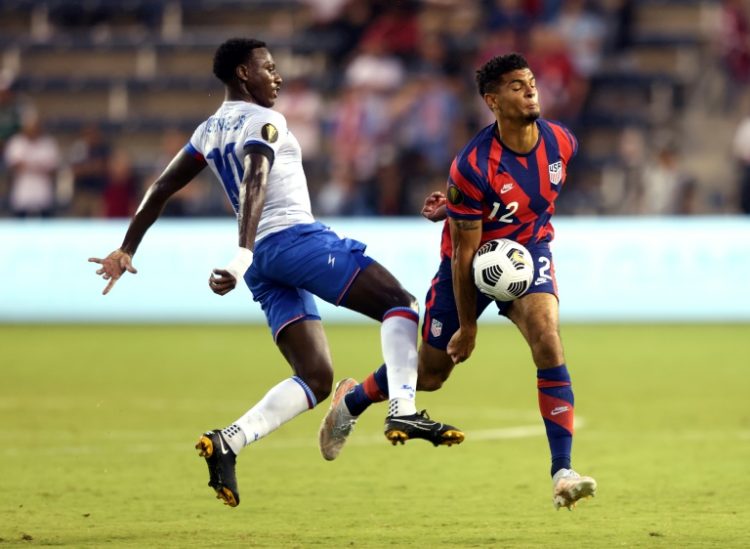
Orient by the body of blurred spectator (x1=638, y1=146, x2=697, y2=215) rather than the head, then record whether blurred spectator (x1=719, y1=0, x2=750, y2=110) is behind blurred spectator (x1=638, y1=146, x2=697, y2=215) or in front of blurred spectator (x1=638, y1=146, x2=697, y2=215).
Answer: behind

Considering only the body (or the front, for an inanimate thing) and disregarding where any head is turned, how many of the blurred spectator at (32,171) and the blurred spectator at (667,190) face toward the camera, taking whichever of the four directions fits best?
2

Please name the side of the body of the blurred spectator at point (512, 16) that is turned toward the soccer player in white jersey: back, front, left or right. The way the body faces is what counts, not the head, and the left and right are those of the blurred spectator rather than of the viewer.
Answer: front

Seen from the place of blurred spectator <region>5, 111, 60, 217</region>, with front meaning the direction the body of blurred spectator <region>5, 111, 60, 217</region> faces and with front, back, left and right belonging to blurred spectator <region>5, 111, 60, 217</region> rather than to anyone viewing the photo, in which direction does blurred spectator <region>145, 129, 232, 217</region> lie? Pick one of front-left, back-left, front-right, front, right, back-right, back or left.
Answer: left

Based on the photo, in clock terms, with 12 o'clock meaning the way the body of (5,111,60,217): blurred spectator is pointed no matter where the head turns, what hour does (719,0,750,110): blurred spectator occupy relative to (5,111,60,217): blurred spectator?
(719,0,750,110): blurred spectator is roughly at 9 o'clock from (5,111,60,217): blurred spectator.

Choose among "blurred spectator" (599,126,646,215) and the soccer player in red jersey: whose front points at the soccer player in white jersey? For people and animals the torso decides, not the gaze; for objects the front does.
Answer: the blurred spectator

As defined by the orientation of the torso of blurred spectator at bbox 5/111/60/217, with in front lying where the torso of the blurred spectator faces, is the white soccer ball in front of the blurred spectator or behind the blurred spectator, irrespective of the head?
in front

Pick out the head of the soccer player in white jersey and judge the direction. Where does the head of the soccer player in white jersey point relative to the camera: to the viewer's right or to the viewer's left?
to the viewer's right

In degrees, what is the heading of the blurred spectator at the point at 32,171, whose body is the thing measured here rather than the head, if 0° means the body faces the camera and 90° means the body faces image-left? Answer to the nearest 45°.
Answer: approximately 0°

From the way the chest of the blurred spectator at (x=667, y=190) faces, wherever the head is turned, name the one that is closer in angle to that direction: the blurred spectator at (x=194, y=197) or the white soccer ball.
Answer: the white soccer ball

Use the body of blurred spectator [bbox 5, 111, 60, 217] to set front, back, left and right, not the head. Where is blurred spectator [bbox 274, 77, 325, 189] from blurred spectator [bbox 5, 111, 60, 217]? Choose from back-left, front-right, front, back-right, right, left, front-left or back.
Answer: left

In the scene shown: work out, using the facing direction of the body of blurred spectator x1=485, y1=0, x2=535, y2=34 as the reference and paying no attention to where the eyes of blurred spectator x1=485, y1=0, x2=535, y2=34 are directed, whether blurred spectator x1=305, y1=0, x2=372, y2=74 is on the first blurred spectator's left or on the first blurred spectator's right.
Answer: on the first blurred spectator's right
